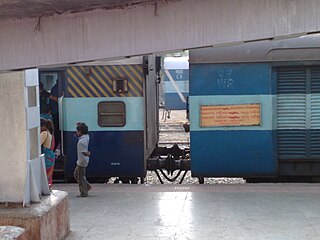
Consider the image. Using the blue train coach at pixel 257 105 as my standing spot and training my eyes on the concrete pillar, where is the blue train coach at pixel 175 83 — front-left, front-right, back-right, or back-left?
back-right

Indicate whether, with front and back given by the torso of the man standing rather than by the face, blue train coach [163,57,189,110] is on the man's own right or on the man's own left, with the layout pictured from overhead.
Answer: on the man's own right

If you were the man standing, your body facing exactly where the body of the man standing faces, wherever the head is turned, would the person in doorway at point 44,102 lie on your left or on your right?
on your right

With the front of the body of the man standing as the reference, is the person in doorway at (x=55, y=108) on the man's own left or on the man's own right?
on the man's own right

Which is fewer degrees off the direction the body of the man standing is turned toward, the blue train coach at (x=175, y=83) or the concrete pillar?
the concrete pillar

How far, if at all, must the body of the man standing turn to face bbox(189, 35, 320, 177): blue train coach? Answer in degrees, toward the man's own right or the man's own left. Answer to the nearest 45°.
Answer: approximately 180°

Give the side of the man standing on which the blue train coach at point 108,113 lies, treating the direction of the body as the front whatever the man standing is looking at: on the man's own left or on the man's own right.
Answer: on the man's own right

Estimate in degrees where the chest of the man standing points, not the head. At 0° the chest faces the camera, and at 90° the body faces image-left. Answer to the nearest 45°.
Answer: approximately 90°
